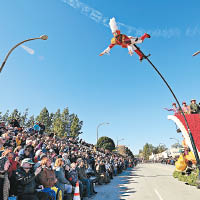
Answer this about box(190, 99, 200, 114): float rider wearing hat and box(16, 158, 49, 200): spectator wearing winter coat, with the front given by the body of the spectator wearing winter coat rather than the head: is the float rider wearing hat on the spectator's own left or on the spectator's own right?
on the spectator's own left

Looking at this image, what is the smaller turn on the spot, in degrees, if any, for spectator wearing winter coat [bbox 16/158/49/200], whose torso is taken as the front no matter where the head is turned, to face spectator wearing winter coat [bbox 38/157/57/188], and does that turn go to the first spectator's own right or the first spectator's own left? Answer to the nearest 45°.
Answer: approximately 90° to the first spectator's own left

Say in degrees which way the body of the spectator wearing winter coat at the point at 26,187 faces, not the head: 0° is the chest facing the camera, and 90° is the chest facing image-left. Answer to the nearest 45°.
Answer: approximately 315°

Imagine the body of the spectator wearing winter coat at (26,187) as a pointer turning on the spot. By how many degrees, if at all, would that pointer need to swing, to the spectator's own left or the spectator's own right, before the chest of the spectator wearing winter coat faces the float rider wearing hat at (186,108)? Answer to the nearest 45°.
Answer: approximately 90° to the spectator's own left
